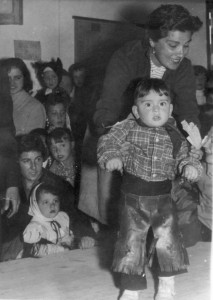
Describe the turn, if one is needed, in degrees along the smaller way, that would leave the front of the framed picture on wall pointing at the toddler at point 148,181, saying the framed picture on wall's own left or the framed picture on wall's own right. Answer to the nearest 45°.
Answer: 0° — it already faces them

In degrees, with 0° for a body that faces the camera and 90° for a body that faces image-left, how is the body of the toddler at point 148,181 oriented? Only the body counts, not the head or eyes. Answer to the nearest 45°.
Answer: approximately 0°

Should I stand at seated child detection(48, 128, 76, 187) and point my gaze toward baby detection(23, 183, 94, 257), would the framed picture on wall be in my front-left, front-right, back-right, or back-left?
back-right

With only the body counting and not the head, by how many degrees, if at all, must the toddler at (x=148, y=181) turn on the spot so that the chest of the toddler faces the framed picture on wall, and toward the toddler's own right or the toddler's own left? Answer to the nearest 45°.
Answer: approximately 135° to the toddler's own right

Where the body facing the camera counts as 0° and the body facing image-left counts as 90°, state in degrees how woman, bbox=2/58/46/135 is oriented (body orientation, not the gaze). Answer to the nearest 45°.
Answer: approximately 45°

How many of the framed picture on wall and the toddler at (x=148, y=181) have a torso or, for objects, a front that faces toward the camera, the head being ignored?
2

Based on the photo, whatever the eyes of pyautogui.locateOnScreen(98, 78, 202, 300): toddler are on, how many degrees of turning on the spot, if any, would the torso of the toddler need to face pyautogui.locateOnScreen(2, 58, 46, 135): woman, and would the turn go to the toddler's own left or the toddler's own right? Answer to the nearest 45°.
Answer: approximately 135° to the toddler's own right

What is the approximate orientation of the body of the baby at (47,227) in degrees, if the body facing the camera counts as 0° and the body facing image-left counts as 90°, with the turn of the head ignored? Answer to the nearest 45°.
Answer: approximately 315°
